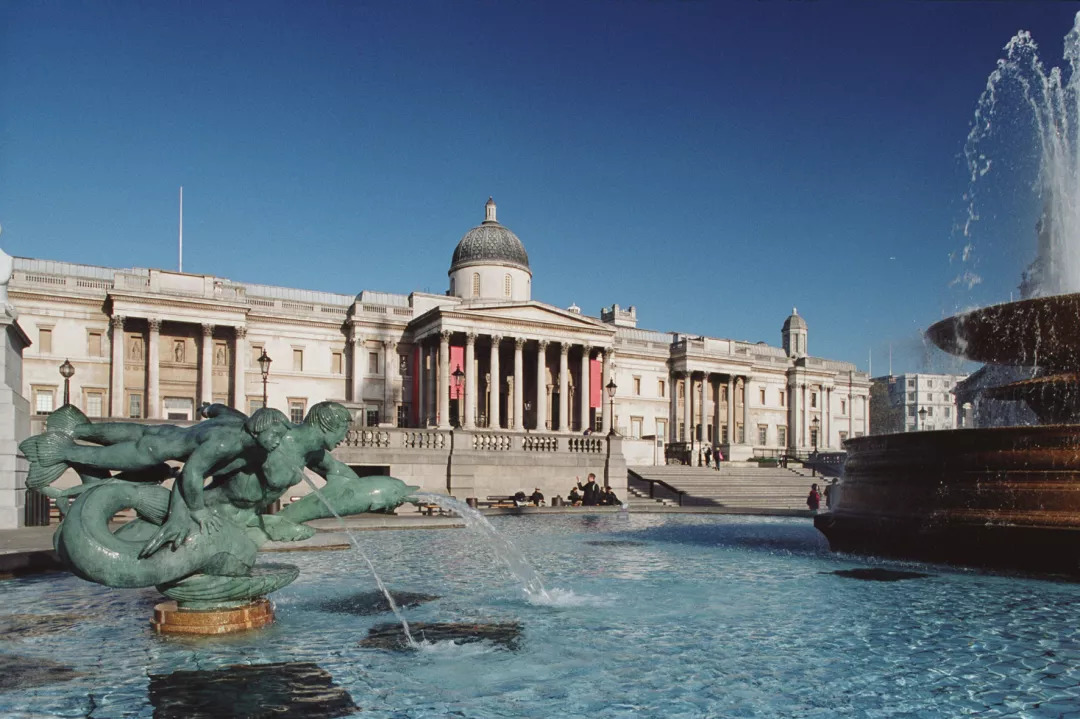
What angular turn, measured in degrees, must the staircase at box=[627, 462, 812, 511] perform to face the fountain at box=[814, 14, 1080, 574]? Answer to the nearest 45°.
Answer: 0° — it already faces it

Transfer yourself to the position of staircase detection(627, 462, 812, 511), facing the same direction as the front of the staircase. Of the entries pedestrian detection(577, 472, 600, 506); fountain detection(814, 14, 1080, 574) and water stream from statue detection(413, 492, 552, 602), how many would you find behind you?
0

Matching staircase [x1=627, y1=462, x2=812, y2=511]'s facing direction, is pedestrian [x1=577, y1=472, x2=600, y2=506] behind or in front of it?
in front

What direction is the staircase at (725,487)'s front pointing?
toward the camera

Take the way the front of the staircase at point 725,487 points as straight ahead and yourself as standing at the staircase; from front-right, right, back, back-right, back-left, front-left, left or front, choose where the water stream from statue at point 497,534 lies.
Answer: front
